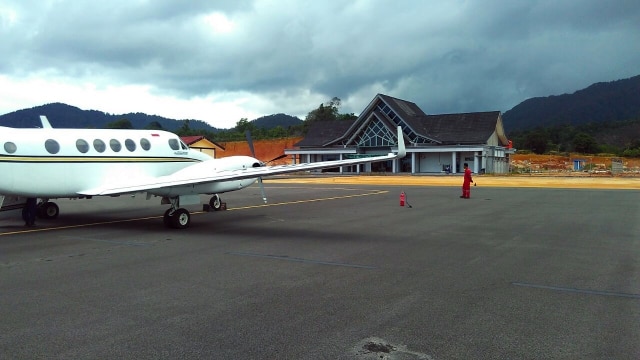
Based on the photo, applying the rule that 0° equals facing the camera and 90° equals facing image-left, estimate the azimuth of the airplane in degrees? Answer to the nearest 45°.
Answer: approximately 225°
